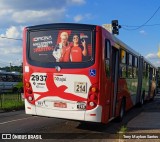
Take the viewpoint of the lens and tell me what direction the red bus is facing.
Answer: facing away from the viewer and to the right of the viewer
